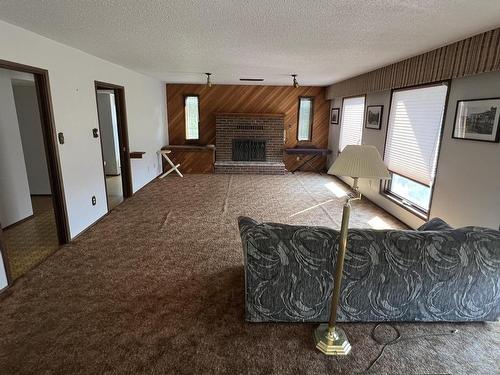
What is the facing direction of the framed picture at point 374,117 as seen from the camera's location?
facing the viewer and to the left of the viewer

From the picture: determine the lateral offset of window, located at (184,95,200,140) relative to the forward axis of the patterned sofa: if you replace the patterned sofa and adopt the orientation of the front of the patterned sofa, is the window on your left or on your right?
on your left

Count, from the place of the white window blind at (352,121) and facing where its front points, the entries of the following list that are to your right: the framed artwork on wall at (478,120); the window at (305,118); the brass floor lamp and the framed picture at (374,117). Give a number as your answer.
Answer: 1

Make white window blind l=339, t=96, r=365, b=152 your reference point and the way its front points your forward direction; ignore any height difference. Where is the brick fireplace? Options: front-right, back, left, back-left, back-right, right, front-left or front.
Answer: front-right

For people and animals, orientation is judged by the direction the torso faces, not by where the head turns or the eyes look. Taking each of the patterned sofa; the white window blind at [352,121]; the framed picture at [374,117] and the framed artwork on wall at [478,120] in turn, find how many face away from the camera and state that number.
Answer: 1

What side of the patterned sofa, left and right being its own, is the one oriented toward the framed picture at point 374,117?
front

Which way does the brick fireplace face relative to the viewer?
toward the camera

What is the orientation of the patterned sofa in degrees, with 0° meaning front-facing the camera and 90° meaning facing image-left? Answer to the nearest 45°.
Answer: approximately 180°

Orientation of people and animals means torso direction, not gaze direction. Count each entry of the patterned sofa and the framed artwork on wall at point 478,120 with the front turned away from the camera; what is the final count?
1

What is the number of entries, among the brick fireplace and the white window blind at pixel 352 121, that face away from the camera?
0

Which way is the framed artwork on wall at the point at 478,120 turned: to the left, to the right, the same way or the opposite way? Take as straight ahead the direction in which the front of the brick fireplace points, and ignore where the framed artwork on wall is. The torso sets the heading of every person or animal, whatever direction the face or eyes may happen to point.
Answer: to the right

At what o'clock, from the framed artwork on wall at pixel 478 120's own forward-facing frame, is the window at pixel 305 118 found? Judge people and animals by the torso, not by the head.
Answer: The window is roughly at 3 o'clock from the framed artwork on wall.

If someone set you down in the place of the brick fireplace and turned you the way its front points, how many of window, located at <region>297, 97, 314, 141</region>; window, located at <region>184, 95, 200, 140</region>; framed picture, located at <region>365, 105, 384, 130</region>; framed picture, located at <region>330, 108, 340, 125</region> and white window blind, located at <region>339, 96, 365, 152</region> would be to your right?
1

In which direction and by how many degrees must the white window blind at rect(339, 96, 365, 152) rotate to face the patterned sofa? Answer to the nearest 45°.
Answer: approximately 45° to its left

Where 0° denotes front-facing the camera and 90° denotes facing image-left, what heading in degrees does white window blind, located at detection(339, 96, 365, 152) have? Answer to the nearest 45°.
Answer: approximately 45°
